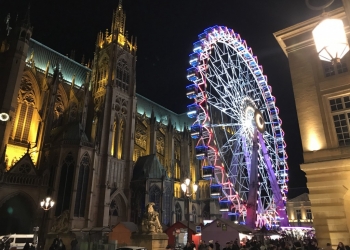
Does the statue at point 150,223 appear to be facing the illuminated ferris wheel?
no

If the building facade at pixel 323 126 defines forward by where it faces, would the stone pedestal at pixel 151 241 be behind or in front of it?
in front

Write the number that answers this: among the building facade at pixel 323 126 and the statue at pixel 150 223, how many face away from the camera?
0

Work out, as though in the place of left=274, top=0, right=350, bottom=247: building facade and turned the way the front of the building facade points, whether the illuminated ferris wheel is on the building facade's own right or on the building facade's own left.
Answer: on the building facade's own right

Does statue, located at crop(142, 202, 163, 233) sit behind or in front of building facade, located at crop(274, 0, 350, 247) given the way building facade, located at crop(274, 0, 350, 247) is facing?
in front

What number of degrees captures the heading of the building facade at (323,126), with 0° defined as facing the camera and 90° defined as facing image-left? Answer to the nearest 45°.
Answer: approximately 45°

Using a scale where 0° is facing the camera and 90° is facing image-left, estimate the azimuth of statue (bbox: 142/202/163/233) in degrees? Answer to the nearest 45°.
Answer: approximately 315°

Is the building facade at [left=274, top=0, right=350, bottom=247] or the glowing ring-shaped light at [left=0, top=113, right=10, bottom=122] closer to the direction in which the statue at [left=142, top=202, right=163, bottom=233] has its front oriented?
the building facade

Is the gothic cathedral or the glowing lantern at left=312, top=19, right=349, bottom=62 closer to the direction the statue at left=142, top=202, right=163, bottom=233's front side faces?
the glowing lantern

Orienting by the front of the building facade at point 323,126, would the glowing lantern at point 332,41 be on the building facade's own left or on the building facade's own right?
on the building facade's own left
